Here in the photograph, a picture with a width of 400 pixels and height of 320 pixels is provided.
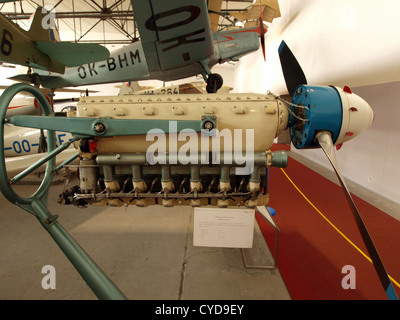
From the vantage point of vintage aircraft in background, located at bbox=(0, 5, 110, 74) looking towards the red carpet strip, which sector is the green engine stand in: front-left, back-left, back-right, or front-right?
front-right

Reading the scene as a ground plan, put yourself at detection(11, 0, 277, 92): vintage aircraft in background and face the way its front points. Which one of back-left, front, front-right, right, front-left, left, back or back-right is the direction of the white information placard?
right

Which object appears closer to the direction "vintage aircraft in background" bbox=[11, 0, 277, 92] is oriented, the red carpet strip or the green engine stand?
the red carpet strip

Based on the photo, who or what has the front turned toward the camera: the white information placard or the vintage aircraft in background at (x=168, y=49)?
the white information placard

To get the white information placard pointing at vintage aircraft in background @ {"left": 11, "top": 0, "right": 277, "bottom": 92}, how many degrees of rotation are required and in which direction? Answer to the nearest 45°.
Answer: approximately 180°

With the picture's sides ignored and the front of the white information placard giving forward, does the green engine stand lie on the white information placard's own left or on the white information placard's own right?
on the white information placard's own right

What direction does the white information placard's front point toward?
toward the camera

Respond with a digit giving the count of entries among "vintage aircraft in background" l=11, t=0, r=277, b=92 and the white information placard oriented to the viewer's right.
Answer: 1

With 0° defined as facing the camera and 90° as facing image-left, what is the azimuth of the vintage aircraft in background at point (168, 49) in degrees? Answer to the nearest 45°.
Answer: approximately 270°

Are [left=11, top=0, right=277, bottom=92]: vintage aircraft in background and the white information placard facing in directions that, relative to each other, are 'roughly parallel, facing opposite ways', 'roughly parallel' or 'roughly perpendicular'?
roughly perpendicular
